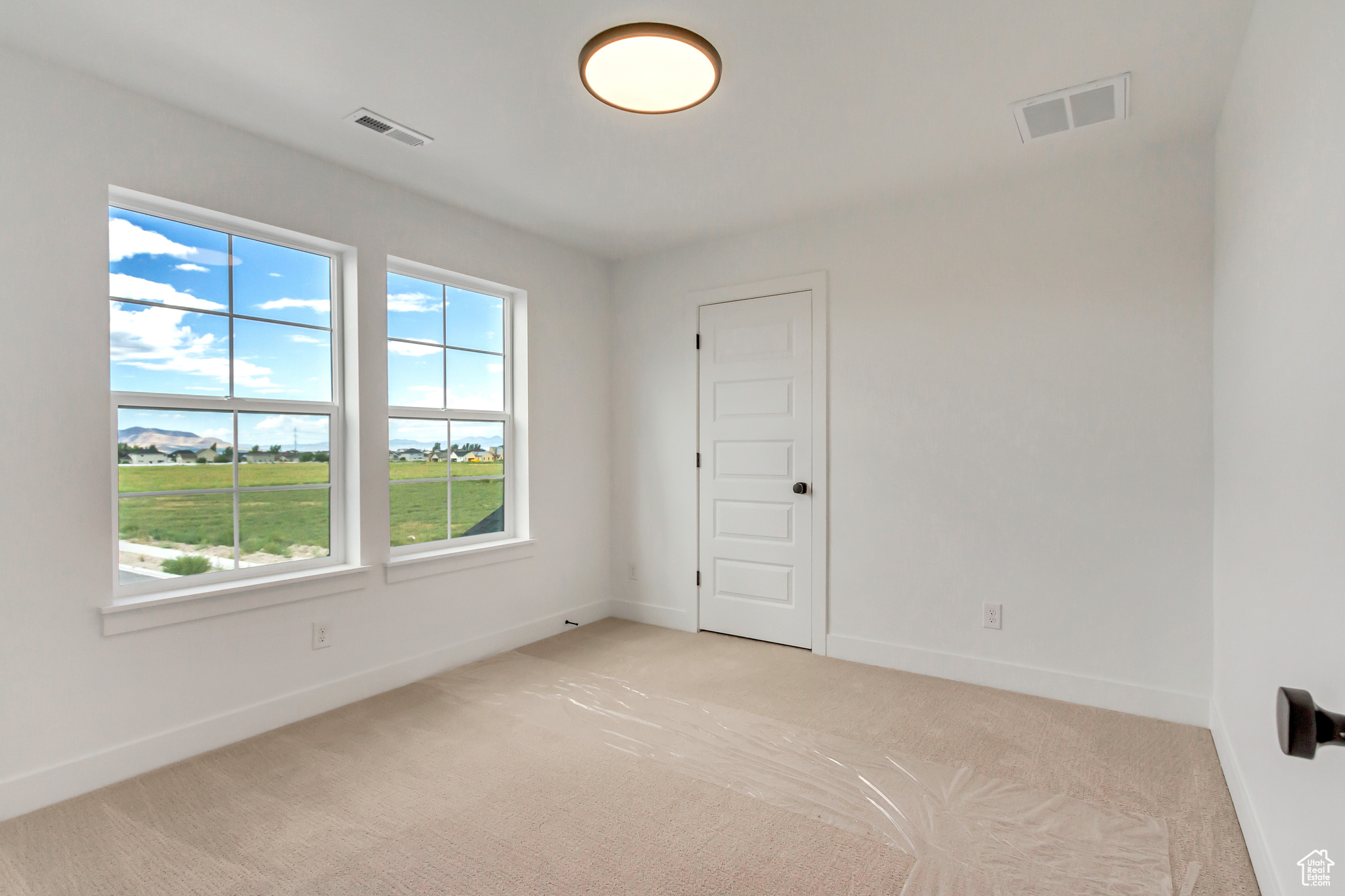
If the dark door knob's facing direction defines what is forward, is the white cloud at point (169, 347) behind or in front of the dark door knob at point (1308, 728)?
in front

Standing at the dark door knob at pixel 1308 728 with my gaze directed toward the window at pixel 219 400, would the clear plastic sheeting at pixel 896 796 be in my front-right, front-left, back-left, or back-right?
front-right

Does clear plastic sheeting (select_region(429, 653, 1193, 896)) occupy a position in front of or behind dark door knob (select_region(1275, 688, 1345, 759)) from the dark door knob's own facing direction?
in front

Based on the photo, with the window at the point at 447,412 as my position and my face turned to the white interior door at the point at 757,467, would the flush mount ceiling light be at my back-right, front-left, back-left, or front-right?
front-right
